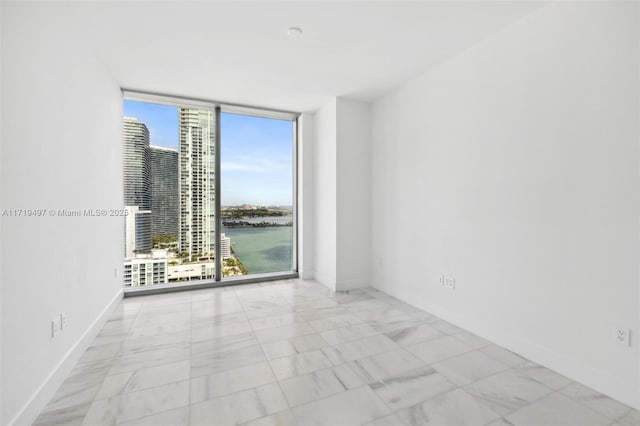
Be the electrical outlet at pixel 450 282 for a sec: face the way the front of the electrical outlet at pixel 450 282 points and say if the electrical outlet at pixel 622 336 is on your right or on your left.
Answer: on your left

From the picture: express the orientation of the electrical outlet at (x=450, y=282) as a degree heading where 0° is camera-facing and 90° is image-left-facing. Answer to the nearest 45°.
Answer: approximately 45°

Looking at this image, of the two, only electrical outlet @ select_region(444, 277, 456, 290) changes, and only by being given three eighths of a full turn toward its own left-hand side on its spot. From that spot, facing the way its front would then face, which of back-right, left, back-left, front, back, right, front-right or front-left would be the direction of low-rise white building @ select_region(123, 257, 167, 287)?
back

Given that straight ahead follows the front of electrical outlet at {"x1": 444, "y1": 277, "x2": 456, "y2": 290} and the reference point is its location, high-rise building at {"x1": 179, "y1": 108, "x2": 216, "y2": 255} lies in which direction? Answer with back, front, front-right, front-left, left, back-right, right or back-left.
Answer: front-right

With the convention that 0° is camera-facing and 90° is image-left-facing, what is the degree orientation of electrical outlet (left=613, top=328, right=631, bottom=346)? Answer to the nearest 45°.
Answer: approximately 45°

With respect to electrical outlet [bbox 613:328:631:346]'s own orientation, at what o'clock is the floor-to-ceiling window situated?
The floor-to-ceiling window is roughly at 1 o'clock from the electrical outlet.

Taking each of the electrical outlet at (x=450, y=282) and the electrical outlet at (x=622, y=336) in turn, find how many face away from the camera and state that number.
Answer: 0

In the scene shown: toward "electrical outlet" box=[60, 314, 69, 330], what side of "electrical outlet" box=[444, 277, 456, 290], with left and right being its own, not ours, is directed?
front

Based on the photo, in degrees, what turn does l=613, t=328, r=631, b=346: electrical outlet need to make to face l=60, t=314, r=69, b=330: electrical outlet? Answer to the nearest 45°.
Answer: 0° — it already faces it

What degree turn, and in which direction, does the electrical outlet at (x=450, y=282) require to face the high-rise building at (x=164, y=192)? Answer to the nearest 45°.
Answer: approximately 45° to its right
